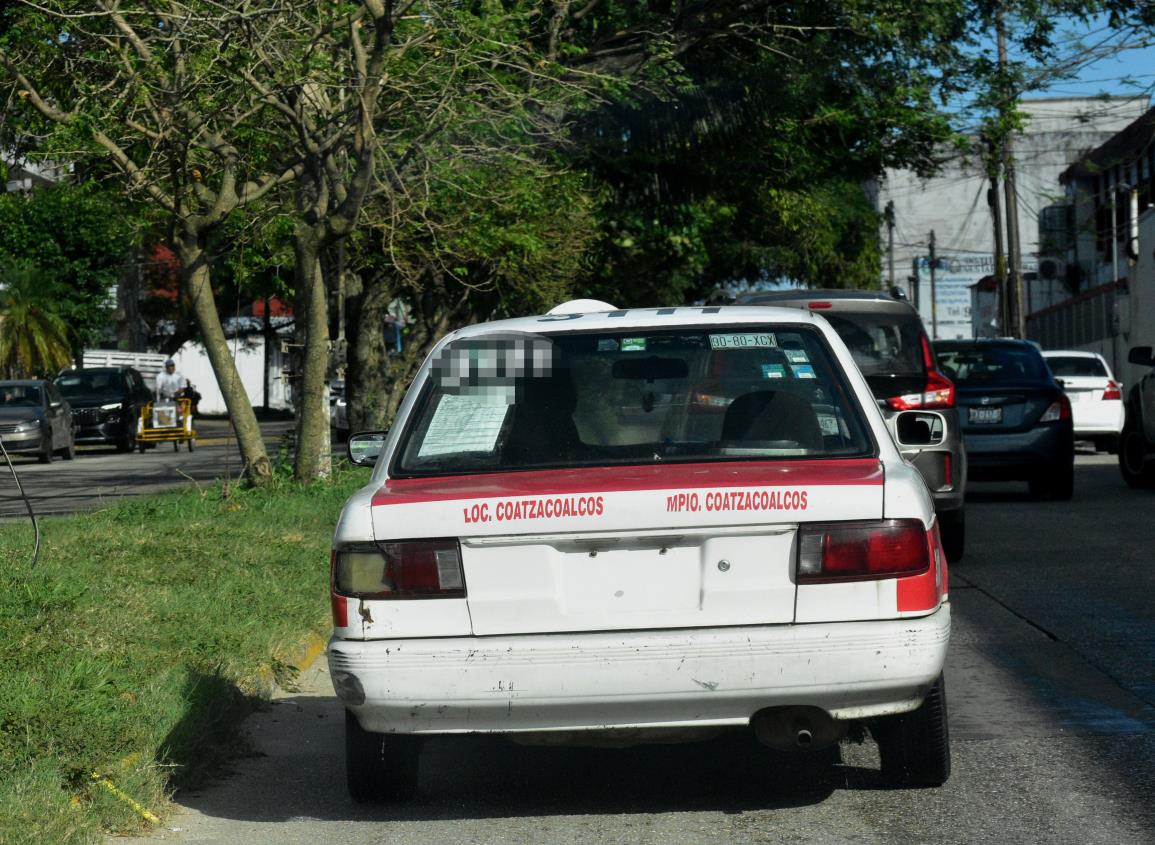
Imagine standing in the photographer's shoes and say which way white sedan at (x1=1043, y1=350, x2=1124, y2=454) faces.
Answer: facing away from the viewer

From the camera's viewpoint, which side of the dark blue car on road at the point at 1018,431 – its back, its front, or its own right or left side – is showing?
back

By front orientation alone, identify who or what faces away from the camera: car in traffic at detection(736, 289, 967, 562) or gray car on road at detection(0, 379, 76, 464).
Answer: car in traffic at detection(736, 289, 967, 562)

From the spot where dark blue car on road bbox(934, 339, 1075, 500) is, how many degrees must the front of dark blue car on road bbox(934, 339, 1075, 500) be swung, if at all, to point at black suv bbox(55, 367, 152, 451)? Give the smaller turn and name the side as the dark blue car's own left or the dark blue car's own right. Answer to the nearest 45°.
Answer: approximately 45° to the dark blue car's own left

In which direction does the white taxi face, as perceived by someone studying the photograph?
facing away from the viewer

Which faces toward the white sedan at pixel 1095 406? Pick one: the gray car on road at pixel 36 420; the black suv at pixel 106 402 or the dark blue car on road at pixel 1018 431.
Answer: the dark blue car on road at pixel 1018 431

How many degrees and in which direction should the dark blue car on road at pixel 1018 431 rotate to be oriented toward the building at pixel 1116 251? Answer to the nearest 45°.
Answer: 0° — it already faces it

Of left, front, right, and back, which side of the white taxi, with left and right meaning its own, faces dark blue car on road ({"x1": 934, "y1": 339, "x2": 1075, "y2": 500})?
front

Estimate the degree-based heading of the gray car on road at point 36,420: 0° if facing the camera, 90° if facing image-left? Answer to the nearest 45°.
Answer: approximately 45°

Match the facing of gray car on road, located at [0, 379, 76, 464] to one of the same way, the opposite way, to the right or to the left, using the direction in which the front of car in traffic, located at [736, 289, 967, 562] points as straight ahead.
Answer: the opposite way

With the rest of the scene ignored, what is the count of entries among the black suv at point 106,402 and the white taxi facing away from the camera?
1

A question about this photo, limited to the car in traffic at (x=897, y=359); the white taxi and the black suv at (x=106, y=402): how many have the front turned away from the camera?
2

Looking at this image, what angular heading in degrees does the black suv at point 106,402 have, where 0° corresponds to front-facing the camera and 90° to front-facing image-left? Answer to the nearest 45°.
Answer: approximately 45°

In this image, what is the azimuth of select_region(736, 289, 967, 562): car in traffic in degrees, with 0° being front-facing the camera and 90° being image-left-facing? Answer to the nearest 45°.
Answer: approximately 180°
